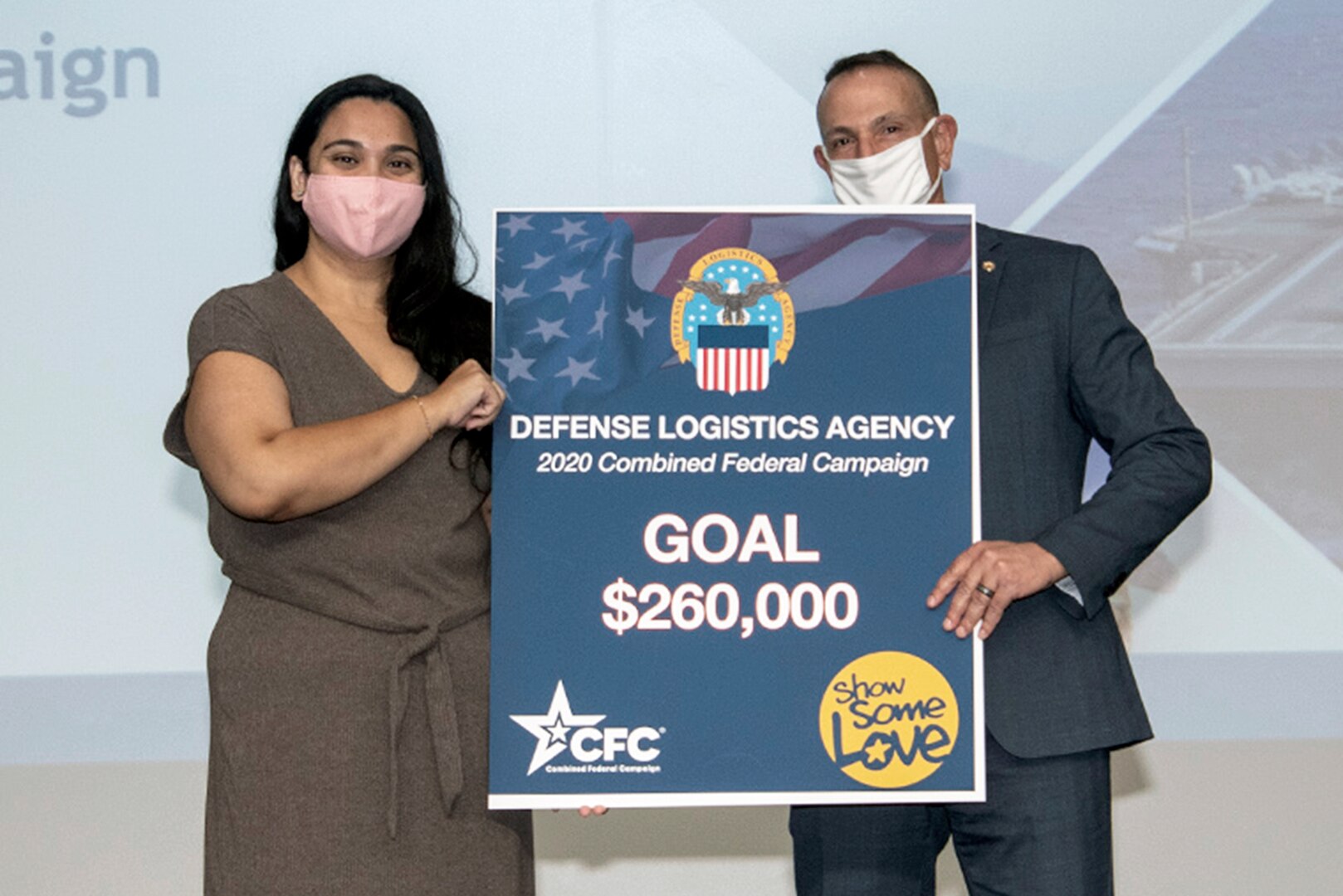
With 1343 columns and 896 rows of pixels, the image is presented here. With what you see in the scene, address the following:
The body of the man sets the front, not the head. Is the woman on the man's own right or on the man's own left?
on the man's own right

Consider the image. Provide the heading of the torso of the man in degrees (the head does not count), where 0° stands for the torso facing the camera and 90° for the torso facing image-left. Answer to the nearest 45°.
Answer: approximately 0°
